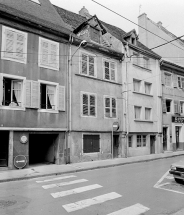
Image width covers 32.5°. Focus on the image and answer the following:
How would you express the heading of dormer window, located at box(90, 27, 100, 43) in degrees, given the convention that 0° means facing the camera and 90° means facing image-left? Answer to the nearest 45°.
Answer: approximately 315°

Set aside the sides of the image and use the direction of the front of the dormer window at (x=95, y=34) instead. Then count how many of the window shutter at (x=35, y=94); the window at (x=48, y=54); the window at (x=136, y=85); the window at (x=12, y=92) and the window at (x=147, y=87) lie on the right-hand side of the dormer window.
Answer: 3

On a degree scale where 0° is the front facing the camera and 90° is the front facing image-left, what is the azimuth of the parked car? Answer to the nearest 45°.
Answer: approximately 45°

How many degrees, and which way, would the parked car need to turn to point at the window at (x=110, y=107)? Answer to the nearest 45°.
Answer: approximately 90° to its right

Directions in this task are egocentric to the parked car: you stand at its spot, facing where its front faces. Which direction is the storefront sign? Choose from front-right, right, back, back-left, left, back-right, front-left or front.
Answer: back-right

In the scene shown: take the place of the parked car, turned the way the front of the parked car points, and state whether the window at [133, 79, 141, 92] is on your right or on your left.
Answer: on your right

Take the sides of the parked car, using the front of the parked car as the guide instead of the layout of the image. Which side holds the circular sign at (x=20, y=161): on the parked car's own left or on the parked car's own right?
on the parked car's own right

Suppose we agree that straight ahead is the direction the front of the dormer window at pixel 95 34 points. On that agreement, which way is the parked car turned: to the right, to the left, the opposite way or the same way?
to the right
